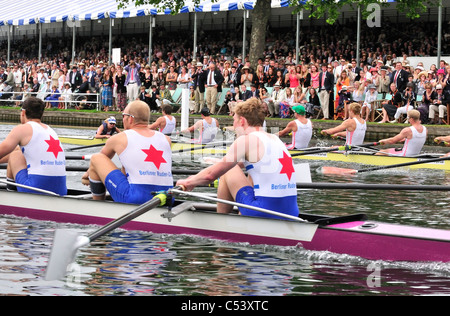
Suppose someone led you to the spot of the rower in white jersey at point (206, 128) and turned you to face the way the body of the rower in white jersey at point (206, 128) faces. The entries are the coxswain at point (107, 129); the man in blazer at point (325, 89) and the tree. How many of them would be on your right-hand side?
2

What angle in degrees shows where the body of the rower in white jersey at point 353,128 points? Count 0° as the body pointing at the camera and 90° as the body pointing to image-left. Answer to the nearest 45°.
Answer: approximately 135°

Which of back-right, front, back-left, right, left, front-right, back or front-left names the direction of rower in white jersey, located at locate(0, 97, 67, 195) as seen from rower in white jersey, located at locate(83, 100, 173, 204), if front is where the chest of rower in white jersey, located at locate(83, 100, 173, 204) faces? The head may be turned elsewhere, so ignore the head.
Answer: front

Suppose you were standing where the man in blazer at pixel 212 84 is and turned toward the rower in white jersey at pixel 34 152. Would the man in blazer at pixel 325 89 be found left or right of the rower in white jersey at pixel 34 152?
left

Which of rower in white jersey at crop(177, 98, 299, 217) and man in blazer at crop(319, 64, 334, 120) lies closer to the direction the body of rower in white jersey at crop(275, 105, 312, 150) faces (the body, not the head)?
the man in blazer

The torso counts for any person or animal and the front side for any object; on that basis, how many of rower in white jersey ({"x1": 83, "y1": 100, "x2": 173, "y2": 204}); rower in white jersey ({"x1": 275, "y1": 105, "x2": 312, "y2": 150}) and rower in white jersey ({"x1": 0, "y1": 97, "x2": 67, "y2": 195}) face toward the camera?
0

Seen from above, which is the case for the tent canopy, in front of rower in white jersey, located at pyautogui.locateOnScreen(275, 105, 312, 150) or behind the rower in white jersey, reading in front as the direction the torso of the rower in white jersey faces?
in front

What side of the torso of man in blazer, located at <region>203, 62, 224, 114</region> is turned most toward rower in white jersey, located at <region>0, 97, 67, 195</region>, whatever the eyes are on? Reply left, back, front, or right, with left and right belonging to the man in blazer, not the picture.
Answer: front

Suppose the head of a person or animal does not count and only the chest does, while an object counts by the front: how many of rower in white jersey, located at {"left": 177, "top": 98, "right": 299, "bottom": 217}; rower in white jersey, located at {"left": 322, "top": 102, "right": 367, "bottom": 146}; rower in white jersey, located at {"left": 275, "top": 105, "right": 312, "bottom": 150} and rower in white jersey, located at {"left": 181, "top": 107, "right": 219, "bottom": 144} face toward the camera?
0

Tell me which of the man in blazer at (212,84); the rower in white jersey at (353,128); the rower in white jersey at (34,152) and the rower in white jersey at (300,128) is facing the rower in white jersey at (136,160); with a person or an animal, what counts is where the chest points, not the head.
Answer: the man in blazer

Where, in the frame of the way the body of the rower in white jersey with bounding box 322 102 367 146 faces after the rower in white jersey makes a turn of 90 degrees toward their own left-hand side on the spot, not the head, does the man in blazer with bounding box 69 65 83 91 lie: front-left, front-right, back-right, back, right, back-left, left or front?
right

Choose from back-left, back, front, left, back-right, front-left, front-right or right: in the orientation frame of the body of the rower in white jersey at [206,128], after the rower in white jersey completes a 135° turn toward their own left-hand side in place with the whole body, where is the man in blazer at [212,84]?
back

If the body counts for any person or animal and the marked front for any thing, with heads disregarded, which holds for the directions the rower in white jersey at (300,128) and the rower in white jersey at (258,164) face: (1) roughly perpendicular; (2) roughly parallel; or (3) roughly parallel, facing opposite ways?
roughly parallel
